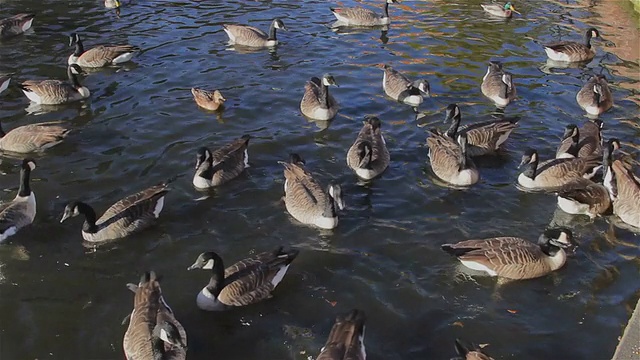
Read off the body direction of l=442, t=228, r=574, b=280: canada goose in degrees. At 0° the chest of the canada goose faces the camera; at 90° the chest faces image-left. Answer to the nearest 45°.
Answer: approximately 270°

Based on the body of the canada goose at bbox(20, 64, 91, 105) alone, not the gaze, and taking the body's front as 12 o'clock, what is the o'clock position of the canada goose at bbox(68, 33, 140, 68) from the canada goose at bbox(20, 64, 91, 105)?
the canada goose at bbox(68, 33, 140, 68) is roughly at 10 o'clock from the canada goose at bbox(20, 64, 91, 105).

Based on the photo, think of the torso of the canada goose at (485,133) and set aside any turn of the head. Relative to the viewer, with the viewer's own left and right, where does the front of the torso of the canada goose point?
facing to the left of the viewer

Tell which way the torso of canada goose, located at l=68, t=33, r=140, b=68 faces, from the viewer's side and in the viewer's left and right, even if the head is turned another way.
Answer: facing to the left of the viewer

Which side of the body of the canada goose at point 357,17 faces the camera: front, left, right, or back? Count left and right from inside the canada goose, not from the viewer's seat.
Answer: right

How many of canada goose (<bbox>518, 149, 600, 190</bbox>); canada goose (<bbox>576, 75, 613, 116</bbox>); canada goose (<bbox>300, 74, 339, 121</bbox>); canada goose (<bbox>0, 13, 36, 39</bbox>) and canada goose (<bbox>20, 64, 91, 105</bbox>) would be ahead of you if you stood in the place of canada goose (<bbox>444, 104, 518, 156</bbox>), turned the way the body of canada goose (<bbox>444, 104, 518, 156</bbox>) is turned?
3

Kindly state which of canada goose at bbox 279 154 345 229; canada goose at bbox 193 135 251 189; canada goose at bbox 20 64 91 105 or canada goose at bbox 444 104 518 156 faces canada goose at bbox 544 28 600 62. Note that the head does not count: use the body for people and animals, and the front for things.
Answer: canada goose at bbox 20 64 91 105

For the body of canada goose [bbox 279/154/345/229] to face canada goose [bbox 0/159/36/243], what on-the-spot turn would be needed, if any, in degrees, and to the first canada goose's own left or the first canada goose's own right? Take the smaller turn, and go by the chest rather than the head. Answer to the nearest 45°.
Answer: approximately 135° to the first canada goose's own right

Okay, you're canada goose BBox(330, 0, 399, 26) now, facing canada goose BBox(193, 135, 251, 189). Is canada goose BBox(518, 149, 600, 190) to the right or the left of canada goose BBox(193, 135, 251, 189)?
left

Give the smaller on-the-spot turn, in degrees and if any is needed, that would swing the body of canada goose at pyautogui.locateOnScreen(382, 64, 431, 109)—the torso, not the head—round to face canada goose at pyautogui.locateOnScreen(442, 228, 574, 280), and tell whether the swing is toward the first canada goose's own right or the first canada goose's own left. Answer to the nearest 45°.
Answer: approximately 45° to the first canada goose's own right

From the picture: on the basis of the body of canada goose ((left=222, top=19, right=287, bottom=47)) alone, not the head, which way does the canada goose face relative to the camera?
to the viewer's right

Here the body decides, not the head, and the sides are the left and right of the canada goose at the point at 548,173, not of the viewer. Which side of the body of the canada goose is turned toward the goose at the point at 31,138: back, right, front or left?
front
